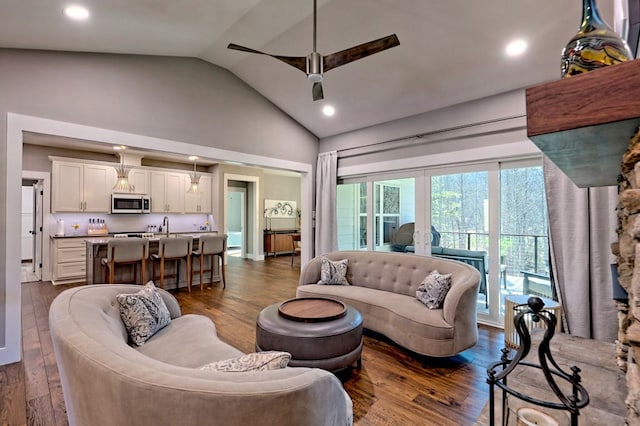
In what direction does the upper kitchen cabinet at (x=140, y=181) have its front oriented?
toward the camera

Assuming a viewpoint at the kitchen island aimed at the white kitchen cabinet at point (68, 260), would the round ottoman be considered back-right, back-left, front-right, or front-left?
back-left

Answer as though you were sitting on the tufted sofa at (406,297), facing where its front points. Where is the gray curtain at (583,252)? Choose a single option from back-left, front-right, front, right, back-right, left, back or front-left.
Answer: back-left

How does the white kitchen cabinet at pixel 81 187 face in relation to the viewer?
toward the camera

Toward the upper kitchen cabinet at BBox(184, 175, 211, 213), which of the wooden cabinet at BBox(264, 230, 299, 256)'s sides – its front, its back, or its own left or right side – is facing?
right

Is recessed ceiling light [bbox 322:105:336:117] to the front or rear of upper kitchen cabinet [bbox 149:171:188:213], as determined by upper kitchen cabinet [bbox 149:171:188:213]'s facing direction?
to the front

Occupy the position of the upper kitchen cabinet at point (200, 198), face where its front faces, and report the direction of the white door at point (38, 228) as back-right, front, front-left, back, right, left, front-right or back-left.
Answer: right

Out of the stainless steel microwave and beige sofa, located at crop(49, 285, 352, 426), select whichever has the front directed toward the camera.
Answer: the stainless steel microwave

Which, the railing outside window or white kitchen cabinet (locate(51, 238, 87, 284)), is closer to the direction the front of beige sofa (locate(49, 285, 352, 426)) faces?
the railing outside window

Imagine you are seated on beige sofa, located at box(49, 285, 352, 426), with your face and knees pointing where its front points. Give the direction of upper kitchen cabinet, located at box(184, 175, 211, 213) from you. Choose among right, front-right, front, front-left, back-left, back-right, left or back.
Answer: front-left

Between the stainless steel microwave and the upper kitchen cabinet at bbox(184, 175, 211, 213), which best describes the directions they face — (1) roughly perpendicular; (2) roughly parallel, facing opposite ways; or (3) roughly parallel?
roughly parallel

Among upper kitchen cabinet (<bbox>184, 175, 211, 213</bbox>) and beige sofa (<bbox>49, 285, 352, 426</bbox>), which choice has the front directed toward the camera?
the upper kitchen cabinet

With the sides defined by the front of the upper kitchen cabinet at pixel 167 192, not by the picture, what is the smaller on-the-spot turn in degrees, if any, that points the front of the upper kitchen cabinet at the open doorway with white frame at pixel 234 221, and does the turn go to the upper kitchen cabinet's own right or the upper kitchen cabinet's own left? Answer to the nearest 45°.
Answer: approximately 135° to the upper kitchen cabinet's own left

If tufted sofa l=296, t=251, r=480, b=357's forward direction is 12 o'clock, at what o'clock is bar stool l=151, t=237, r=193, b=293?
The bar stool is roughly at 2 o'clock from the tufted sofa.

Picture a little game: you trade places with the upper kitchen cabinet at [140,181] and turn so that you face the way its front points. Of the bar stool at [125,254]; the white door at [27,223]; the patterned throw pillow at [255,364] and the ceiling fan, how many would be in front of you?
3

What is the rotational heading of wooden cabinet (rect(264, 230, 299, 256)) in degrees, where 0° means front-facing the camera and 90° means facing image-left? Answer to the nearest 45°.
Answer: approximately 315°

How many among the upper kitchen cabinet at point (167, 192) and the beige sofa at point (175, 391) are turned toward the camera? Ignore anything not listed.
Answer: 1

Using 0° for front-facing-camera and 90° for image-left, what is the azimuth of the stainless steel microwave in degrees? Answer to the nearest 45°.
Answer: approximately 0°

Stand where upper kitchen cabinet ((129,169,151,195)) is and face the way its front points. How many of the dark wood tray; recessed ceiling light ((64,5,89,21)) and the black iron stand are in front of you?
3

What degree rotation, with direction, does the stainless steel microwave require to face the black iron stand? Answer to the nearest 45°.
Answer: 0° — it already faces it
